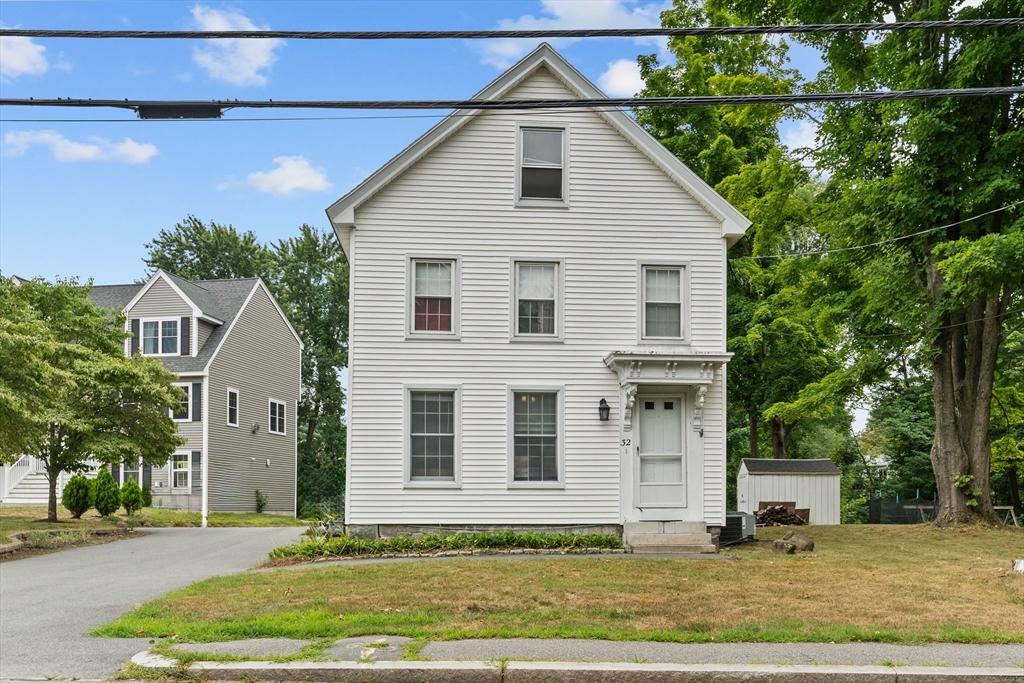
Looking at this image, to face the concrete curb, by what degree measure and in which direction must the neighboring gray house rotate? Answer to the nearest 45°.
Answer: approximately 45° to its left

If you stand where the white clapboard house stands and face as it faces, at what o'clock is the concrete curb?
The concrete curb is roughly at 12 o'clock from the white clapboard house.

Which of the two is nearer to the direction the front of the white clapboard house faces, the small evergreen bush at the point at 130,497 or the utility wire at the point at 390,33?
the utility wire

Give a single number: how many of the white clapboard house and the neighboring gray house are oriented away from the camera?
0

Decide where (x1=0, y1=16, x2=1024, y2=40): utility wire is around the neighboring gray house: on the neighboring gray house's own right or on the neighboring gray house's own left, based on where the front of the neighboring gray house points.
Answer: on the neighboring gray house's own left

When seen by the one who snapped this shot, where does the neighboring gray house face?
facing the viewer and to the left of the viewer

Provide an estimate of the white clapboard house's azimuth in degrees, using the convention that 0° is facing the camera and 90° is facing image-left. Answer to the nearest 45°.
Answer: approximately 0°

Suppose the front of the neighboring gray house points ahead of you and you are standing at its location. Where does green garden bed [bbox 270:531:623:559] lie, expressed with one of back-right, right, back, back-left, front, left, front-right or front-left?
front-left

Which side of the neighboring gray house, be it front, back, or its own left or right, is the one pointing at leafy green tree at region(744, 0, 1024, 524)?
left

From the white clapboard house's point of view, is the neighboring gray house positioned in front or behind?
behind

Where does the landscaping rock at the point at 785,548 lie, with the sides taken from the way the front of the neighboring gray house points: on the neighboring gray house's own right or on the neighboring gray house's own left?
on the neighboring gray house's own left

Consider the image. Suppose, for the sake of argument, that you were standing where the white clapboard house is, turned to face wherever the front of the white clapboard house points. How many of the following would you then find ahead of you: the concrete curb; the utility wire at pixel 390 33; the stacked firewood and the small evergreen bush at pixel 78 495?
2
